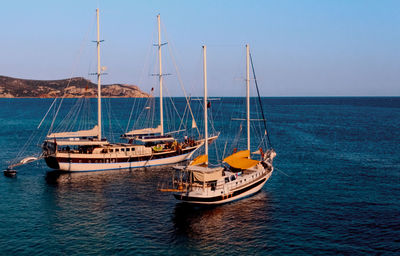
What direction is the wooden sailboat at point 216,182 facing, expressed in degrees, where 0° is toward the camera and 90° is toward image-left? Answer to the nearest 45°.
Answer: approximately 225°
